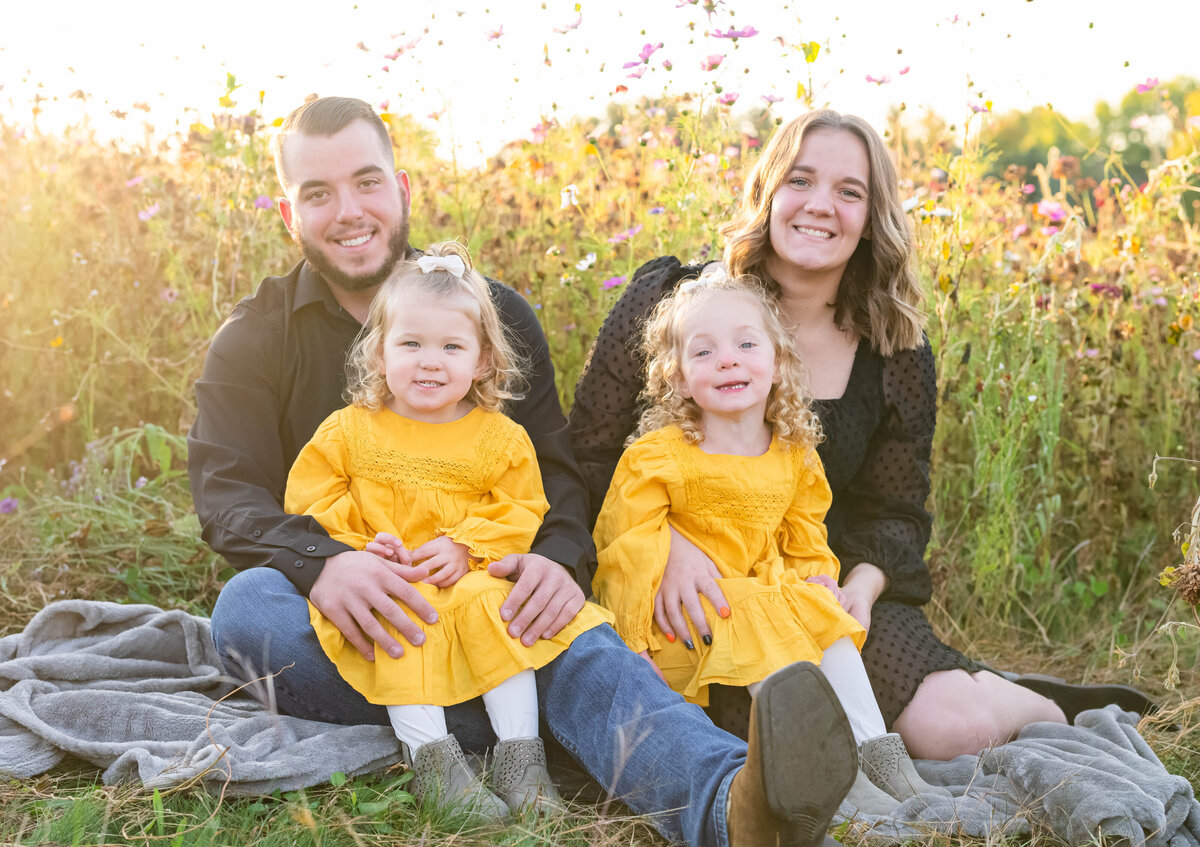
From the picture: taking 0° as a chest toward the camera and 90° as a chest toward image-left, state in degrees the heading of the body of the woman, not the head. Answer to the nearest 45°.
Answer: approximately 0°

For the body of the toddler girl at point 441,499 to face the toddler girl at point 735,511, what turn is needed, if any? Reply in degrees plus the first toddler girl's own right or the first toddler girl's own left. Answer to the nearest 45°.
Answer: approximately 90° to the first toddler girl's own left

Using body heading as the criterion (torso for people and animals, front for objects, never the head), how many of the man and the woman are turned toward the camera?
2

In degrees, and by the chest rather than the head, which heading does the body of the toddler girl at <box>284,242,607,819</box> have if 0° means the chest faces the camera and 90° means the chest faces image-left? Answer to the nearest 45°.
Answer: approximately 0°

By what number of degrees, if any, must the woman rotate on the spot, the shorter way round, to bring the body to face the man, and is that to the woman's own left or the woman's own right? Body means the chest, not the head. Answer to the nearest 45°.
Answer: approximately 45° to the woman's own right

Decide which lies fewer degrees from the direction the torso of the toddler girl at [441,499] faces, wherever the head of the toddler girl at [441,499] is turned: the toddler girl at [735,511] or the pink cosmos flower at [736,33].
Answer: the toddler girl

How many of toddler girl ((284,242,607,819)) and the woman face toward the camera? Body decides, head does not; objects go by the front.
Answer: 2
